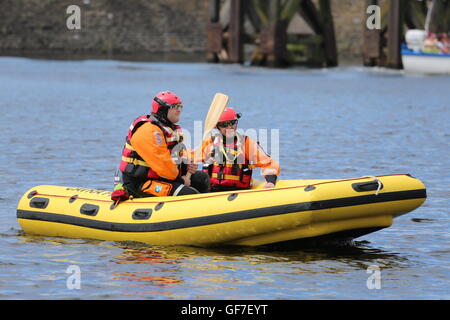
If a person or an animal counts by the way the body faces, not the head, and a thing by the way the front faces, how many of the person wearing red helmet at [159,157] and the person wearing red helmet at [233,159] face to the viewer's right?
1

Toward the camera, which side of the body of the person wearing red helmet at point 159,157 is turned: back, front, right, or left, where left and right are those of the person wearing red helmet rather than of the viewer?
right

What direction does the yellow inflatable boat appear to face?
to the viewer's right

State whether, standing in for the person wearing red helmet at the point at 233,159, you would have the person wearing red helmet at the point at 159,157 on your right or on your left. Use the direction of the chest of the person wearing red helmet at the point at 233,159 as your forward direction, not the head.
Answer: on your right

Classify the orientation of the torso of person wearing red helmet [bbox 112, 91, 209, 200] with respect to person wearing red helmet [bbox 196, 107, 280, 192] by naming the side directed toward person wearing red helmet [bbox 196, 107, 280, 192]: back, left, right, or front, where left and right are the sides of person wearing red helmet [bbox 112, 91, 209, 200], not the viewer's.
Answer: front
